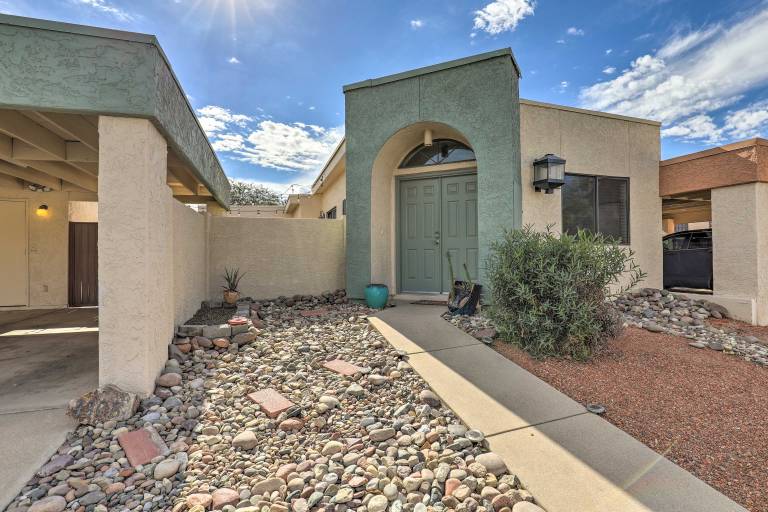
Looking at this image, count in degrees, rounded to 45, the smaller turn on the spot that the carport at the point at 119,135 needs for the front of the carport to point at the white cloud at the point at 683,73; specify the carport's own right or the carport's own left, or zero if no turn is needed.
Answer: approximately 90° to the carport's own left

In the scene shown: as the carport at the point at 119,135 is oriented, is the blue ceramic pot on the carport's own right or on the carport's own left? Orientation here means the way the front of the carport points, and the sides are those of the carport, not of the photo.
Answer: on the carport's own left

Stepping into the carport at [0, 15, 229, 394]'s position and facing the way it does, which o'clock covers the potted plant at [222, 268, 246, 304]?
The potted plant is roughly at 7 o'clock from the carport.

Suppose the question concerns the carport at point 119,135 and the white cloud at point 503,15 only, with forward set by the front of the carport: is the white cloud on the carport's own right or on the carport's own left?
on the carport's own left

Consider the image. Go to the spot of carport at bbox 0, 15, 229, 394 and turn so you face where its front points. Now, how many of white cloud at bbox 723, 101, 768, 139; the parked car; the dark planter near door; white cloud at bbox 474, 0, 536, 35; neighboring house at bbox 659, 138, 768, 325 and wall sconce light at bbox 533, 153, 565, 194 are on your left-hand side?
6

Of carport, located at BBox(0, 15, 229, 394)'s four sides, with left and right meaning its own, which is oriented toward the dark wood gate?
back

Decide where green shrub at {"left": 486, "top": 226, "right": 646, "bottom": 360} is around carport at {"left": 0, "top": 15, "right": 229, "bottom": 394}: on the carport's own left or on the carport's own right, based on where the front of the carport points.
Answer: on the carport's own left

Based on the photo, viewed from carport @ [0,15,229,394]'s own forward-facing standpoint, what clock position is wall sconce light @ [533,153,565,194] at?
The wall sconce light is roughly at 9 o'clock from the carport.

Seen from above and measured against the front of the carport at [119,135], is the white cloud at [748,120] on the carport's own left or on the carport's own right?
on the carport's own left

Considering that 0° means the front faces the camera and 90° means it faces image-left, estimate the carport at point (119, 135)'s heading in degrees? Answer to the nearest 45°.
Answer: approximately 0°

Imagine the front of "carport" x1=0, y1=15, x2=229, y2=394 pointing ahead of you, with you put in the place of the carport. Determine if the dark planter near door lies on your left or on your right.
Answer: on your left

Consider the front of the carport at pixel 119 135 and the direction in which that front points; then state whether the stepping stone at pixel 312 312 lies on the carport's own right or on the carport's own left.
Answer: on the carport's own left

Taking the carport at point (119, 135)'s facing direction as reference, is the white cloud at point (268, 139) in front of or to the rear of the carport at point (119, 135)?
to the rear
